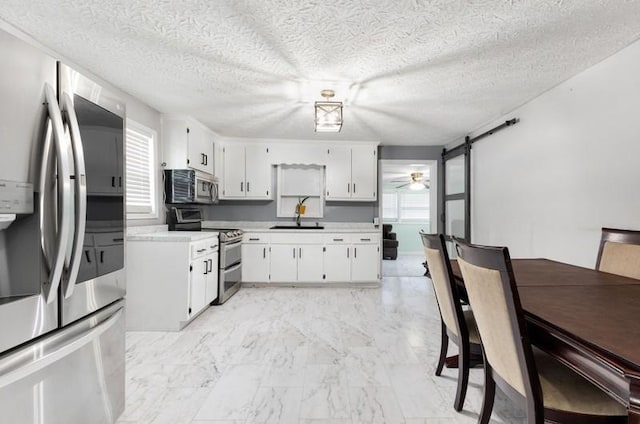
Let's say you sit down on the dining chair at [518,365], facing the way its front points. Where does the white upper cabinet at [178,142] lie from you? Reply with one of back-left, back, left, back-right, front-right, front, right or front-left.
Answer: back-left

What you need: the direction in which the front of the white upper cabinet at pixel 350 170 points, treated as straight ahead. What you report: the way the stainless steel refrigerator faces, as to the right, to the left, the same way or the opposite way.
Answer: to the left

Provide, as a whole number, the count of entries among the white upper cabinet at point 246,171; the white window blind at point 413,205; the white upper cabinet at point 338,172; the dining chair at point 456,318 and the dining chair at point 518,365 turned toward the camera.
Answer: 3

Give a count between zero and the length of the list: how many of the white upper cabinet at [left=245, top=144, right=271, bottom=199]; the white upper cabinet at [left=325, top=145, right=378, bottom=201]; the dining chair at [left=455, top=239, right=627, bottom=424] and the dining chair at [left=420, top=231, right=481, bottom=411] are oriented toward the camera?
2

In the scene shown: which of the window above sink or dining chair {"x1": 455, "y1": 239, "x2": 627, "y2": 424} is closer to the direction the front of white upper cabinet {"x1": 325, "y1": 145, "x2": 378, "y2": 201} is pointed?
the dining chair

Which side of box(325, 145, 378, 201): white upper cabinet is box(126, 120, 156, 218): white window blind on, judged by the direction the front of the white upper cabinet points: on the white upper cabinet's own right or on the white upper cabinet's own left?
on the white upper cabinet's own right

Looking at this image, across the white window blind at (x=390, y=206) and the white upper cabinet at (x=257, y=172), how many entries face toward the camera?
2

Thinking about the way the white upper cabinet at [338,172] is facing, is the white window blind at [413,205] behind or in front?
behind

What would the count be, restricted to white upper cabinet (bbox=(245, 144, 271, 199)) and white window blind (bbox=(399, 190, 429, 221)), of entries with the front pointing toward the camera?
2

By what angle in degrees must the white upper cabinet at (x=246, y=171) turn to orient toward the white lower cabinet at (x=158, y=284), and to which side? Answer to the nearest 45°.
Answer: approximately 45° to its right
